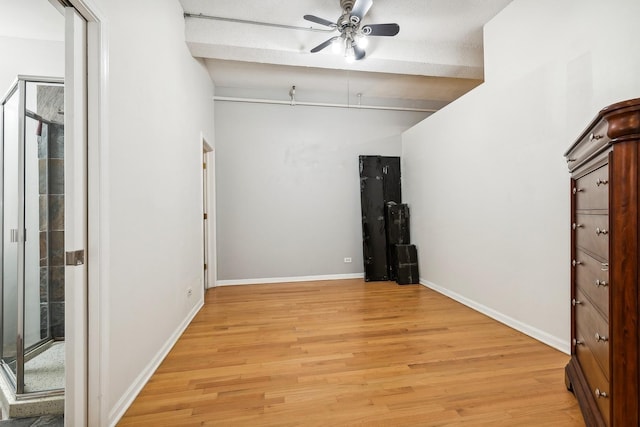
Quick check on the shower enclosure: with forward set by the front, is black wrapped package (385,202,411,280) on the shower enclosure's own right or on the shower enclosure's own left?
on the shower enclosure's own left

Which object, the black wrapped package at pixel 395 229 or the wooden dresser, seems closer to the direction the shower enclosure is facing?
the wooden dresser

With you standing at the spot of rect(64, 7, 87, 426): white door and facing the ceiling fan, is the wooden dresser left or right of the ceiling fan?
right
